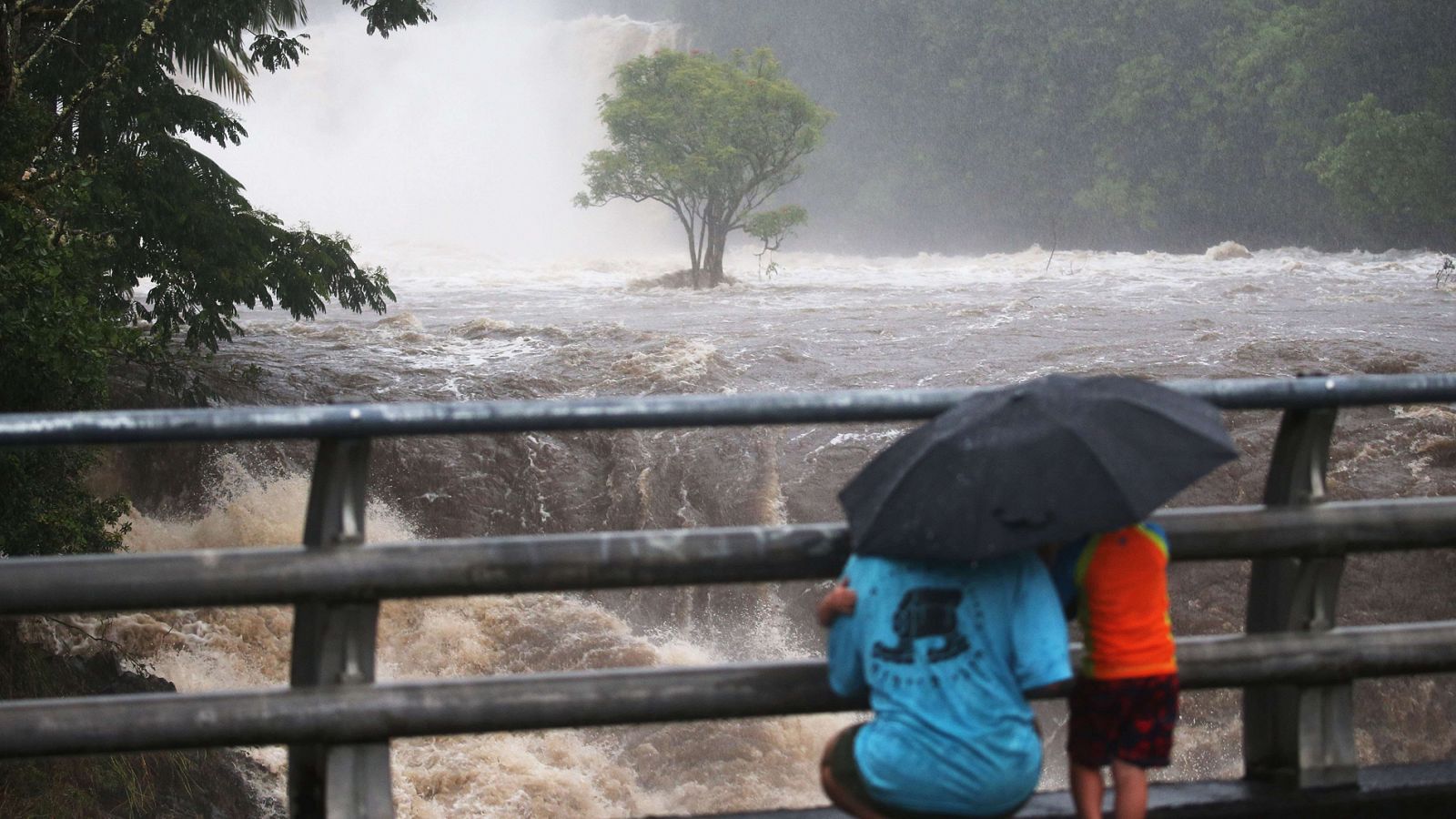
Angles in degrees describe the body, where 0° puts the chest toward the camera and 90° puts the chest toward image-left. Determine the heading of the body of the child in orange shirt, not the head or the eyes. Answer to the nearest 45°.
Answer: approximately 180°

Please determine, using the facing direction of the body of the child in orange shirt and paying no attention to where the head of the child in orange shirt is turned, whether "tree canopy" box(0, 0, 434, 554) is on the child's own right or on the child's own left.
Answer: on the child's own left

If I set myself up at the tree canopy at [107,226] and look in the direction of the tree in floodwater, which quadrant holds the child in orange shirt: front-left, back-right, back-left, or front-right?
back-right

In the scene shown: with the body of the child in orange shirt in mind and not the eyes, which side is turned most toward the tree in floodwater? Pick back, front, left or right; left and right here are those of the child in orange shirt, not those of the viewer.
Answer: front
